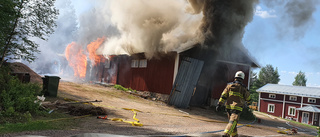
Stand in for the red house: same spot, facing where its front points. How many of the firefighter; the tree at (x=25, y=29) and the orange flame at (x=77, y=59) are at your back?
0

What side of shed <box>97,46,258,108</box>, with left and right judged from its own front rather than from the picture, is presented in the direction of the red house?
left

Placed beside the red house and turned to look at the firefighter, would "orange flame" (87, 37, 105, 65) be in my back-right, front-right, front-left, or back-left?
front-right

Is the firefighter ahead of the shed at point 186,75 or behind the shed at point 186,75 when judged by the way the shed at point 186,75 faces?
ahead

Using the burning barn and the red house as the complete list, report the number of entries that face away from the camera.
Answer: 0

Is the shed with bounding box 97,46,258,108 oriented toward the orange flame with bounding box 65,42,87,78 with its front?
no

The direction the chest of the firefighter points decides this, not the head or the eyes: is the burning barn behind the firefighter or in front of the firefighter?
in front

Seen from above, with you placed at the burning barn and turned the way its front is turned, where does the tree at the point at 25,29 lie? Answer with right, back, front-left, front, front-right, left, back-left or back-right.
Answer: right

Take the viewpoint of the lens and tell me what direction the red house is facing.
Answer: facing the viewer and to the left of the viewer

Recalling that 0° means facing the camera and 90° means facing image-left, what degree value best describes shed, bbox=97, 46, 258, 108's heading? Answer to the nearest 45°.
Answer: approximately 315°

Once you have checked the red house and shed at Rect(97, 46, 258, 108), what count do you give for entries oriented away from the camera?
0
